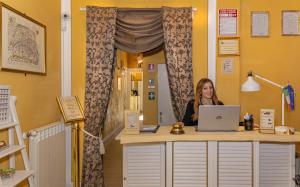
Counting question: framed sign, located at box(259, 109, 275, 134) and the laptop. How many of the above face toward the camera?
1

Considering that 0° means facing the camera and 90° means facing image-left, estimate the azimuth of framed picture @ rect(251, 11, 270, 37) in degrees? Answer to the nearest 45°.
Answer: approximately 0°

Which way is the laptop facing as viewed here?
away from the camera

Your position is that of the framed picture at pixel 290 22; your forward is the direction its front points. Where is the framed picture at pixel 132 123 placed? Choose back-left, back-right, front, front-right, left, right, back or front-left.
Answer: front-right

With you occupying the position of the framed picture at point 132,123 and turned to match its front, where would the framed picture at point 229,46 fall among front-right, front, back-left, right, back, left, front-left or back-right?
back-left

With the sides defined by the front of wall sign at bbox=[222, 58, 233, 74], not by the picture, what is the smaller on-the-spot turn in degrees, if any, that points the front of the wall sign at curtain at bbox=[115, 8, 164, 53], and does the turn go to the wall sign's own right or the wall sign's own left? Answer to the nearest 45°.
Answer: approximately 90° to the wall sign's own right

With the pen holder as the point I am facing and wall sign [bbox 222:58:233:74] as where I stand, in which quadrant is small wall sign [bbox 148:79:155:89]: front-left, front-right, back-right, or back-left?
back-right

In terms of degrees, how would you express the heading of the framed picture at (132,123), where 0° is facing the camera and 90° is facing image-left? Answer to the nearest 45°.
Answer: approximately 0°
